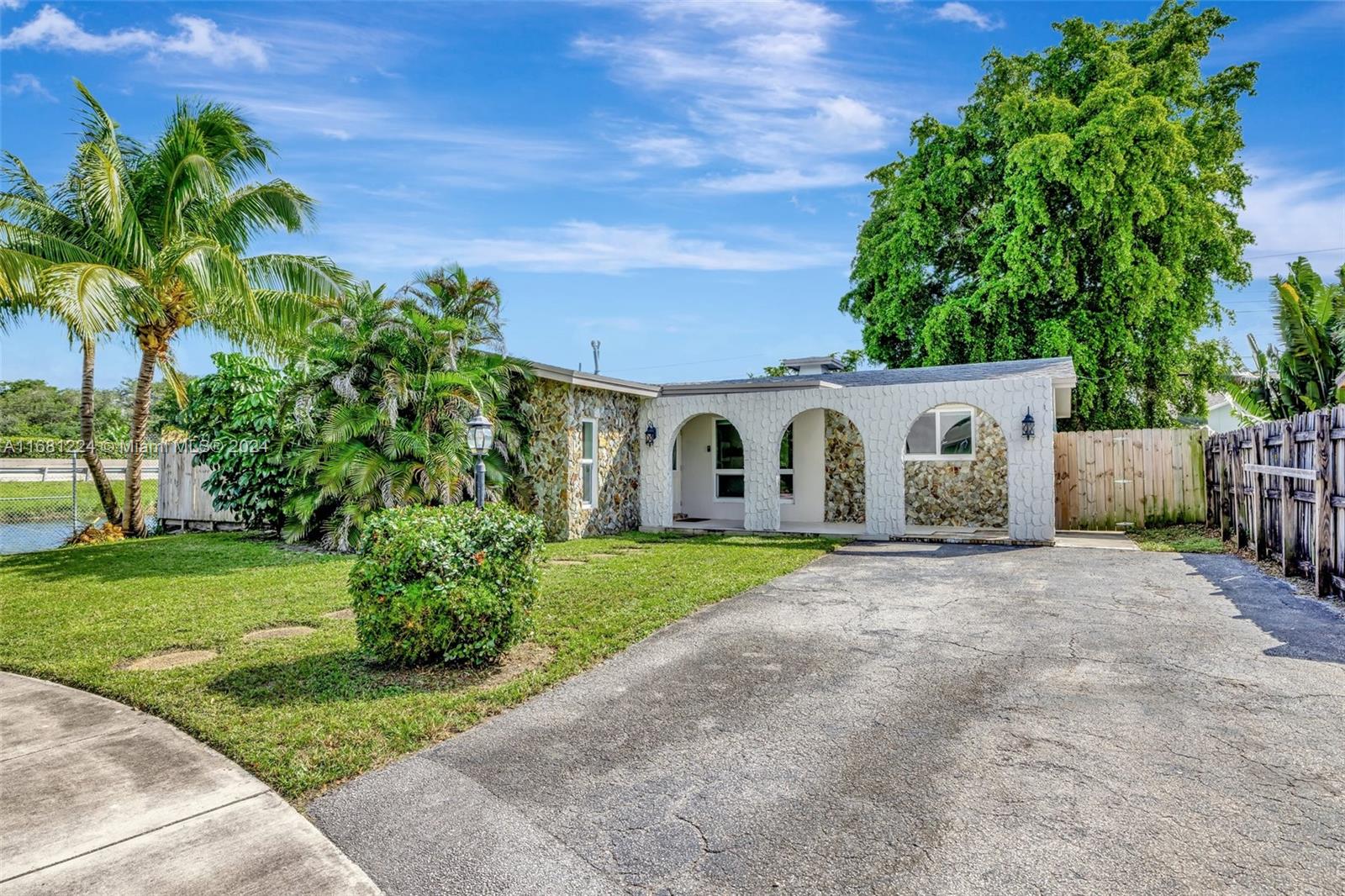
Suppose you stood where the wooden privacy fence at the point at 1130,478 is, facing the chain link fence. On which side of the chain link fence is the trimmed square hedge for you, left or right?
left

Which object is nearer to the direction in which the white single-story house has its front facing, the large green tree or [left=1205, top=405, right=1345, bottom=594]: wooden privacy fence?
the wooden privacy fence

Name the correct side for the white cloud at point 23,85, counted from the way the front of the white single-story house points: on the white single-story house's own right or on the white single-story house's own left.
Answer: on the white single-story house's own right

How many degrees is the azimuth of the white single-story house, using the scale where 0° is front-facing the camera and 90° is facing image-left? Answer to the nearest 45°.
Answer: approximately 0°

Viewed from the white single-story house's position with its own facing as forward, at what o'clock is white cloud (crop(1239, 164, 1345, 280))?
The white cloud is roughly at 8 o'clock from the white single-story house.

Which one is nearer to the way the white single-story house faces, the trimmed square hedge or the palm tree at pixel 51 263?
the trimmed square hedge

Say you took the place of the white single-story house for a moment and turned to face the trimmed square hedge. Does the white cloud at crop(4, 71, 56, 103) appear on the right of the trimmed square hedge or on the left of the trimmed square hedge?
right
